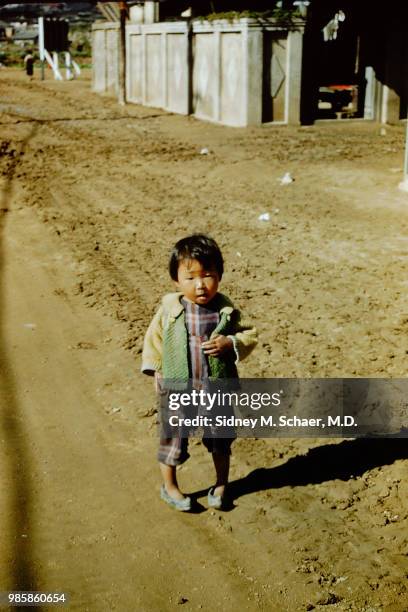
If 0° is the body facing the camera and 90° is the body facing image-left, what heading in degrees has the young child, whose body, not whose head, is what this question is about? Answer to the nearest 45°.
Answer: approximately 0°

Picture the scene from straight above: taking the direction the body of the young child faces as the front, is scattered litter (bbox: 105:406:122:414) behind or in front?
behind

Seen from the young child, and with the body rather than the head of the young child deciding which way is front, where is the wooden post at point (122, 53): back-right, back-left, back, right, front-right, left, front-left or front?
back

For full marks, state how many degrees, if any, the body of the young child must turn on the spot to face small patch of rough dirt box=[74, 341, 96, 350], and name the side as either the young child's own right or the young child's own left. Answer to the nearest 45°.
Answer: approximately 180°

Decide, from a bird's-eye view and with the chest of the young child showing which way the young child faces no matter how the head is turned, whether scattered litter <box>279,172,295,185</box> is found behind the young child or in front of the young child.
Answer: behind

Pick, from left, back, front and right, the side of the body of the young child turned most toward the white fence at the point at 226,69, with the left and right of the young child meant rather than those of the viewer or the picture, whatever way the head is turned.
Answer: back
